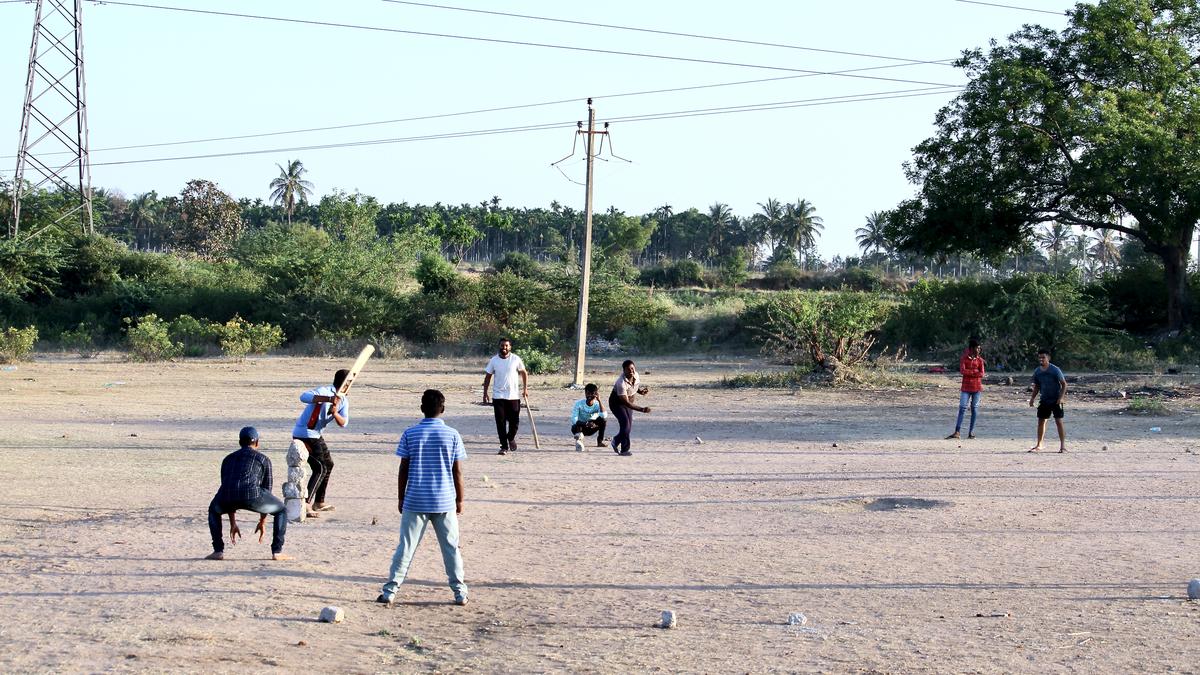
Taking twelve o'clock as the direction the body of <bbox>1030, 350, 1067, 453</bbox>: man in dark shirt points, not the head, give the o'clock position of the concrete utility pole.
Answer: The concrete utility pole is roughly at 3 o'clock from the man in dark shirt.

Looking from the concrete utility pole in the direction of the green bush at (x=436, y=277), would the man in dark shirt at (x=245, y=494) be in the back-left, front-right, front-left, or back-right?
back-left

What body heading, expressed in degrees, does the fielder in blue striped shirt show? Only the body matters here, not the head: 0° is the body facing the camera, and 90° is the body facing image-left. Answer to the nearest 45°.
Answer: approximately 180°

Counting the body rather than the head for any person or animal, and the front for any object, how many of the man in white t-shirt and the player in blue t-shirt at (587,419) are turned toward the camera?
2

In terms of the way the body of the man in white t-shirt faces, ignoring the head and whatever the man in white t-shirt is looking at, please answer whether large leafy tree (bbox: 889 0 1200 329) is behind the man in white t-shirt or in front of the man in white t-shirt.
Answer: behind

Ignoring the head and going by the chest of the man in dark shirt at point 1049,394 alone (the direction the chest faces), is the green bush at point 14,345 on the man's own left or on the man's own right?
on the man's own right

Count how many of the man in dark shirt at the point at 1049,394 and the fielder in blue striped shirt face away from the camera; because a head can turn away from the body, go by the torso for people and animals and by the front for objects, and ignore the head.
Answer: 1

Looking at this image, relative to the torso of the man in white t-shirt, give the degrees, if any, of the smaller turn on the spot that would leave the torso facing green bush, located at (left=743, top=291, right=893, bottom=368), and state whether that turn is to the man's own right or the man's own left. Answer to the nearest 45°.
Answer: approximately 135° to the man's own left

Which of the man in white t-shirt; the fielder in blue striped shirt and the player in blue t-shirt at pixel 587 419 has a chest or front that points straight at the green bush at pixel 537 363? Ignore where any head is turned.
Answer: the fielder in blue striped shirt

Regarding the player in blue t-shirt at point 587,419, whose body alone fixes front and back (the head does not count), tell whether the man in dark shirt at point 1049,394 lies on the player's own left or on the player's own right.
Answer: on the player's own left

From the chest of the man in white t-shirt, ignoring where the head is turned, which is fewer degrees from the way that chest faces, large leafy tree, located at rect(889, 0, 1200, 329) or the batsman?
the batsman

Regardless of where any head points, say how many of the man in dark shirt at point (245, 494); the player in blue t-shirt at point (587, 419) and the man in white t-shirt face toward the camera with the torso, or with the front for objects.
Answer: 2

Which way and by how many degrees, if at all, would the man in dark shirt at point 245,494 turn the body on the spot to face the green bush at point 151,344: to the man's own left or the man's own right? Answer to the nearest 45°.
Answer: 0° — they already face it

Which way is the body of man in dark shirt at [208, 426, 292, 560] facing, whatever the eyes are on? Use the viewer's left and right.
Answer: facing away from the viewer
